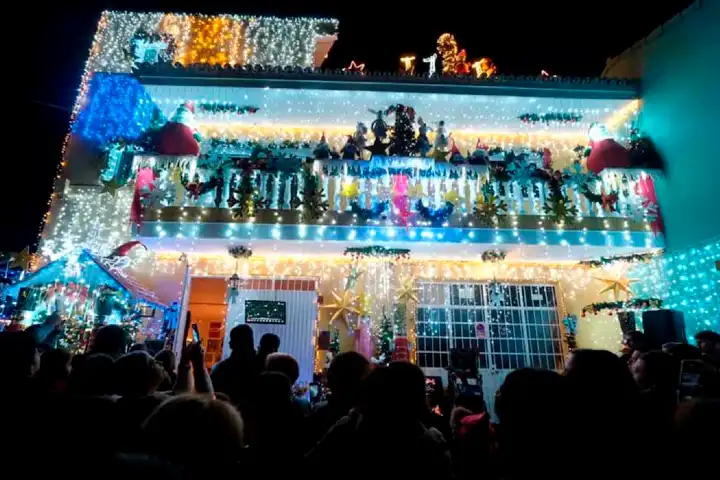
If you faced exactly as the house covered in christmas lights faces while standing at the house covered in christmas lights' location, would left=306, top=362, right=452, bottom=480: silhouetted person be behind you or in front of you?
in front

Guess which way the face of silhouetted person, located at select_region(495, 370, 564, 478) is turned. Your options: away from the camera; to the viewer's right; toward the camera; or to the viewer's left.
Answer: away from the camera

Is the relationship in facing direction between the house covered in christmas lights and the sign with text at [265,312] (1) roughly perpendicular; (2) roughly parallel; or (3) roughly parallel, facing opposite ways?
roughly parallel

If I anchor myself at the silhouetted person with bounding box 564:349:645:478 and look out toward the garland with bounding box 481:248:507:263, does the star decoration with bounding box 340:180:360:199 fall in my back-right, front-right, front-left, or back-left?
front-left

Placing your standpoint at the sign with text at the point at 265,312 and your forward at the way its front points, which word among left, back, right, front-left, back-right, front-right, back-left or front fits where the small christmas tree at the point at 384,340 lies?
left

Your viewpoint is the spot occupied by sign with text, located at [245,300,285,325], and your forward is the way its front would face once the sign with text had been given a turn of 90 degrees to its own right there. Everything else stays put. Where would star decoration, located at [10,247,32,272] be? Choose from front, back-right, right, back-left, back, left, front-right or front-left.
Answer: front

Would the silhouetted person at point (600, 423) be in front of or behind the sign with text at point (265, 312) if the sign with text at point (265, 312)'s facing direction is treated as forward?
in front

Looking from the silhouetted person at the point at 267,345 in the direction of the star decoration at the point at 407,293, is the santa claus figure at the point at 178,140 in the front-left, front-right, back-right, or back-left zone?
front-left

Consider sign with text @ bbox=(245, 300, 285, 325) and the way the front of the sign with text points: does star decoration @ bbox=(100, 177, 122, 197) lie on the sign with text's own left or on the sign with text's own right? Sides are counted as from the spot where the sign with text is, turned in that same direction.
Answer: on the sign with text's own right

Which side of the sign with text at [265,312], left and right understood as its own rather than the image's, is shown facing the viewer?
front

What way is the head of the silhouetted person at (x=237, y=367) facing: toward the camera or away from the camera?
away from the camera

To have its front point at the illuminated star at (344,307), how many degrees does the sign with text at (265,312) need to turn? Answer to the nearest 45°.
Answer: approximately 90° to its left

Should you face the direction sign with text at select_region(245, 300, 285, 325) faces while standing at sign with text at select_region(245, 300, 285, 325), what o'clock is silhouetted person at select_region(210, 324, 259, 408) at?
The silhouetted person is roughly at 12 o'clock from the sign with text.

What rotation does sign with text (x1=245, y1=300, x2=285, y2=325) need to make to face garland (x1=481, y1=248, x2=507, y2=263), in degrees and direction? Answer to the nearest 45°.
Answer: approximately 90° to its left

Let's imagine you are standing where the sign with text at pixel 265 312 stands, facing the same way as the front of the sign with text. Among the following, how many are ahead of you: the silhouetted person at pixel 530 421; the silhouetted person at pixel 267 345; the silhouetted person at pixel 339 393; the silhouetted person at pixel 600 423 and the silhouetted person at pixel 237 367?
5

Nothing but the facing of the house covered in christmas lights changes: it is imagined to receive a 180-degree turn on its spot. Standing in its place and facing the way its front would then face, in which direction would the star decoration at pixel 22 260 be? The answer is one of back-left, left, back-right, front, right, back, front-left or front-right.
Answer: left
